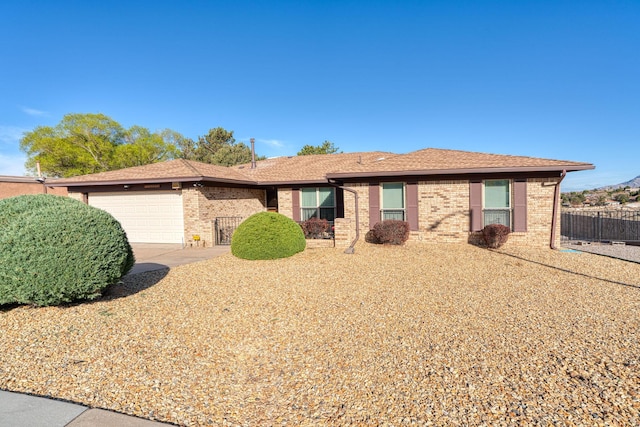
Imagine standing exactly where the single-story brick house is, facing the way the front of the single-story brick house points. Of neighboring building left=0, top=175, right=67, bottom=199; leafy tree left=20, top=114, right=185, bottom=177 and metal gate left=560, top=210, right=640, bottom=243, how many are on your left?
1

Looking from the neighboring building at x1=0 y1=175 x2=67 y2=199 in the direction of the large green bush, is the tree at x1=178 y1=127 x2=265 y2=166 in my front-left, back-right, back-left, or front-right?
back-left

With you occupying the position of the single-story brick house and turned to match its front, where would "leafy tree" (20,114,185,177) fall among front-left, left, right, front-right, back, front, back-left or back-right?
back-right

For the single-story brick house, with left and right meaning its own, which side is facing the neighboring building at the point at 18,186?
right

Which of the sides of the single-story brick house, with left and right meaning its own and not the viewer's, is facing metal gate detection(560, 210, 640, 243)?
left

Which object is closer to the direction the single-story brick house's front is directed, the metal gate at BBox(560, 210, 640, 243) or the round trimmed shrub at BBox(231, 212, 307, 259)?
the round trimmed shrub

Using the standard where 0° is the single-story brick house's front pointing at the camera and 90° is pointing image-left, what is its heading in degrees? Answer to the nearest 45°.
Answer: approximately 0°

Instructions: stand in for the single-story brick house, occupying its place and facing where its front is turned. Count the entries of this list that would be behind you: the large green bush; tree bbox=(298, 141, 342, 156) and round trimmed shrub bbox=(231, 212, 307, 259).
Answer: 1

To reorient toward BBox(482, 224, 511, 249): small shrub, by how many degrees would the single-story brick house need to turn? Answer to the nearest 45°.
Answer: approximately 45° to its left

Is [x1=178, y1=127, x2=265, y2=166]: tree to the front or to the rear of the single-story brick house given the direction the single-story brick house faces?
to the rear

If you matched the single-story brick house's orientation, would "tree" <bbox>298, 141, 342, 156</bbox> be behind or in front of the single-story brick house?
behind

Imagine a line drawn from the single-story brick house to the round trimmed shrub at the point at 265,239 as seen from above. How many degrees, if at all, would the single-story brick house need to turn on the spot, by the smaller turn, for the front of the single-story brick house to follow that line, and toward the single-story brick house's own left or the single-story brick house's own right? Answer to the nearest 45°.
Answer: approximately 45° to the single-story brick house's own right
